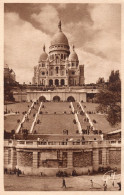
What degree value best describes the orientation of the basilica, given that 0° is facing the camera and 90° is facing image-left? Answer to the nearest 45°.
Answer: approximately 0°
